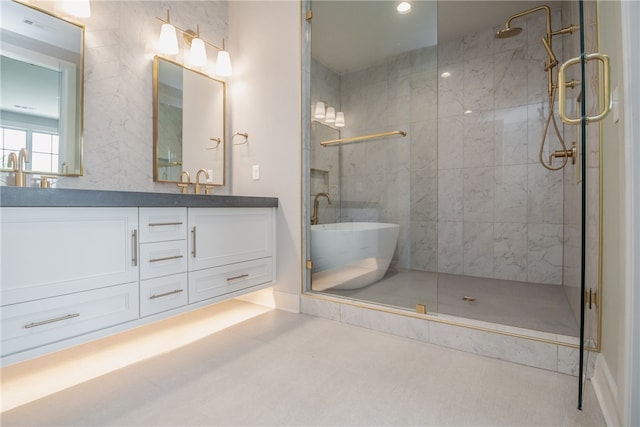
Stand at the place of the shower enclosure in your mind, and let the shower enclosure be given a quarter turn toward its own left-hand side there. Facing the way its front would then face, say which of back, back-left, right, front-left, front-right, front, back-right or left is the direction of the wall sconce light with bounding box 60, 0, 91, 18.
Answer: back-right

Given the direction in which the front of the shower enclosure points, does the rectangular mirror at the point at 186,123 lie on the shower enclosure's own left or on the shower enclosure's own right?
on the shower enclosure's own right

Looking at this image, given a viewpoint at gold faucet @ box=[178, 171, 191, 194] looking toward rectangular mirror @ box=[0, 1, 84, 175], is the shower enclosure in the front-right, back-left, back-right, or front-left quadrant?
back-left

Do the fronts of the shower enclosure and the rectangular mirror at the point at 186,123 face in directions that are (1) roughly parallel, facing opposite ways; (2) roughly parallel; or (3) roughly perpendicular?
roughly perpendicular

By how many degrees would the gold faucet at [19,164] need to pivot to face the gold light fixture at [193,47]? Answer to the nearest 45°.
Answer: approximately 45° to its left

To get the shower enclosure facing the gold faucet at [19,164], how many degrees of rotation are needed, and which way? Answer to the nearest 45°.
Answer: approximately 45° to its right

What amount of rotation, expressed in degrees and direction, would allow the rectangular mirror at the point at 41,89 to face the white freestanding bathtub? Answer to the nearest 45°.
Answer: approximately 45° to its left

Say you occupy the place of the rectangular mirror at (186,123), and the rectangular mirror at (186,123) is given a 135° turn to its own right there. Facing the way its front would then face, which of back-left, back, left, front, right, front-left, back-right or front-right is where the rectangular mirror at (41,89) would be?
front-left

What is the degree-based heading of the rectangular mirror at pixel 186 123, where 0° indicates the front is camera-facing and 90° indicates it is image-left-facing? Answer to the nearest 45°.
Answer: approximately 315°

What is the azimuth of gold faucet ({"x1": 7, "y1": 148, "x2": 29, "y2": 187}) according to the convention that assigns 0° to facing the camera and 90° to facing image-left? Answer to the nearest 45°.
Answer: approximately 315°

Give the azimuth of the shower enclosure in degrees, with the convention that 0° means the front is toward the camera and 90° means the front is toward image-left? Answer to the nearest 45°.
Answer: approximately 0°

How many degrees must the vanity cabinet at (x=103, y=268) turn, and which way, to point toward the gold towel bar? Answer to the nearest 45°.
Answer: approximately 45° to its left
